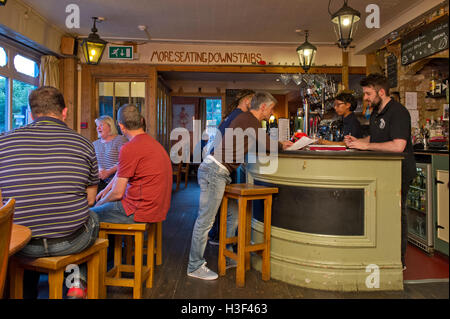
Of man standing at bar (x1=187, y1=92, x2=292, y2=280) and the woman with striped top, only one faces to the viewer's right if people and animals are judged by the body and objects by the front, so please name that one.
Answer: the man standing at bar

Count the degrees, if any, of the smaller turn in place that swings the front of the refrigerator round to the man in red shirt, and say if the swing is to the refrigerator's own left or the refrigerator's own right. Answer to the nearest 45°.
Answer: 0° — it already faces them

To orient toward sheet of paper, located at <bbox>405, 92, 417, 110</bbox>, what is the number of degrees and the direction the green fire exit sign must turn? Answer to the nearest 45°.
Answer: approximately 45° to its left

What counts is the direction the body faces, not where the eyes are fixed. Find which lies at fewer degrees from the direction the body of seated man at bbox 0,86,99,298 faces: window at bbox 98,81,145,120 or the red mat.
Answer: the window

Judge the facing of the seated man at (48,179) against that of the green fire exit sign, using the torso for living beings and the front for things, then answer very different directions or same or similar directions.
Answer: very different directions

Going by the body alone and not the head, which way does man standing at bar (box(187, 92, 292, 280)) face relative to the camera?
to the viewer's right

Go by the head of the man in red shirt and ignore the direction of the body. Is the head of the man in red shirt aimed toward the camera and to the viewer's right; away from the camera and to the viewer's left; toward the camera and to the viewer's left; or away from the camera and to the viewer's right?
away from the camera and to the viewer's left

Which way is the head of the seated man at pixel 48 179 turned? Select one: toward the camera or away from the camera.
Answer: away from the camera

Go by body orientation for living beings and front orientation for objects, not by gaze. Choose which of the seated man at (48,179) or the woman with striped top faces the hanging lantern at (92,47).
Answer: the seated man

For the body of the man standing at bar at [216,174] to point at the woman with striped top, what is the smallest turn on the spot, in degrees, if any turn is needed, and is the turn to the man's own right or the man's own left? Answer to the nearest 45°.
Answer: approximately 135° to the man's own left

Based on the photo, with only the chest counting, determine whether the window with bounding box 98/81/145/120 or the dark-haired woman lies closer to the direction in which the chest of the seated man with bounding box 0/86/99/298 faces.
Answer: the window

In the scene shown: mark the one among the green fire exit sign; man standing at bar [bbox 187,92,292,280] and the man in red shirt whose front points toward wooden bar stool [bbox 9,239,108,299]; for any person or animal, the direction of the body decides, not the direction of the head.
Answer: the green fire exit sign

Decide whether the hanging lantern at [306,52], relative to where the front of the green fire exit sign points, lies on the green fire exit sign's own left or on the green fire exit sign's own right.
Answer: on the green fire exit sign's own left

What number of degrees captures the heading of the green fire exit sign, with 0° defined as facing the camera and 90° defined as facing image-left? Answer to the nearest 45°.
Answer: approximately 0°
